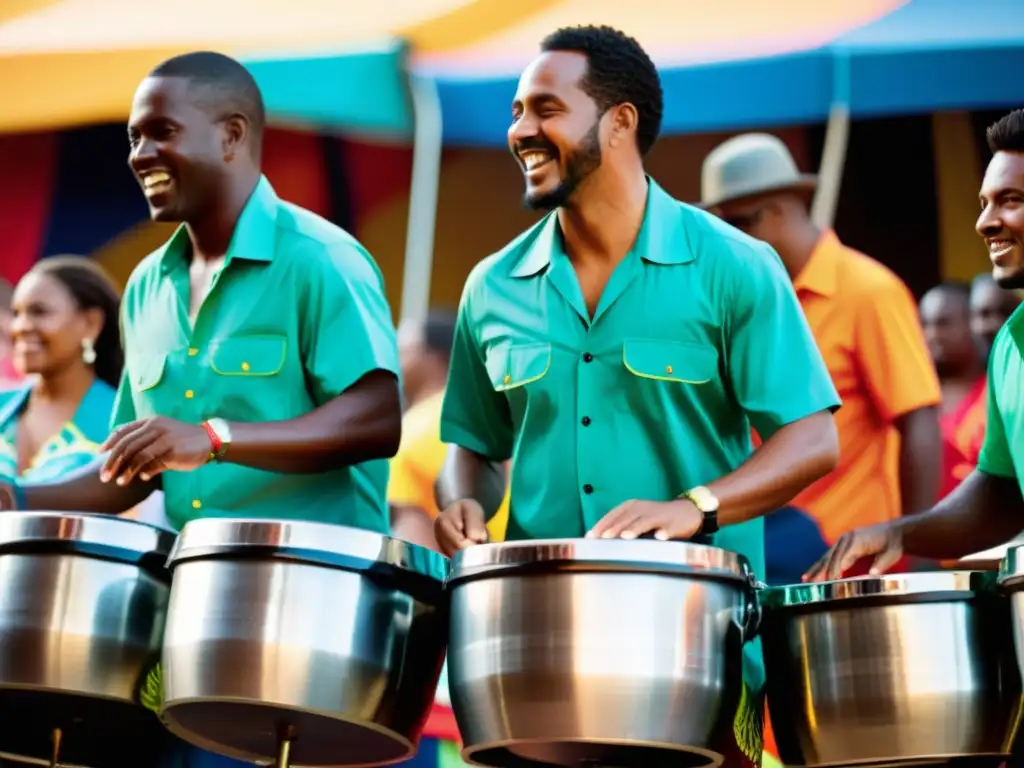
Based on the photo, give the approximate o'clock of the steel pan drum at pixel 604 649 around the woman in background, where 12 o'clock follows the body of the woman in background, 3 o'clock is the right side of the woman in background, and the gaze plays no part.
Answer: The steel pan drum is roughly at 10 o'clock from the woman in background.

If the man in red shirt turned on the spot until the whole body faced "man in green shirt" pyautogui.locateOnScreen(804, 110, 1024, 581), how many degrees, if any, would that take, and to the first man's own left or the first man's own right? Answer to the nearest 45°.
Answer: approximately 45° to the first man's own left

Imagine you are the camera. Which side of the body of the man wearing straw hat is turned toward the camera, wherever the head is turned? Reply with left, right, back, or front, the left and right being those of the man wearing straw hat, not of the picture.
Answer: left

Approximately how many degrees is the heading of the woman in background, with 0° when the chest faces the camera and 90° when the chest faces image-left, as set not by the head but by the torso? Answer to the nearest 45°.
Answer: approximately 45°

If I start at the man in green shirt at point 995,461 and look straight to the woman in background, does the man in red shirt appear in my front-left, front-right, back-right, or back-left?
front-right

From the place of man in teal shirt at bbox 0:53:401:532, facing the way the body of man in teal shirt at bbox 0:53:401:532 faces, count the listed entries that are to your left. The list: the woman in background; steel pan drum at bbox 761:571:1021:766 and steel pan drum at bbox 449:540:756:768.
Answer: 2

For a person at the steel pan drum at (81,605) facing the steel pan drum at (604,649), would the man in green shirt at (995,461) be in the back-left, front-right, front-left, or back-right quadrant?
front-left

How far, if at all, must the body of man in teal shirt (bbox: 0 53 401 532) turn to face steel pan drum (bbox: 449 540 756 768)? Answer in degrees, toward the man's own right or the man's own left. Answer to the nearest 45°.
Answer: approximately 90° to the man's own left

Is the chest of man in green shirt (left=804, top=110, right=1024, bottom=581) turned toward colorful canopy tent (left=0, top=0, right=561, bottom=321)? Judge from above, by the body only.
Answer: no

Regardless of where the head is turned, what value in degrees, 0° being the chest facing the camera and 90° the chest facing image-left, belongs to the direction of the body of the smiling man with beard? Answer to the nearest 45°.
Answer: approximately 45°

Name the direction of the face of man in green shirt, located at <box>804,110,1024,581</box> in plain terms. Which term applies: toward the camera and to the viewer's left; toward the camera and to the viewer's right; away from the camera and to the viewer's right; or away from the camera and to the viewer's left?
toward the camera and to the viewer's left

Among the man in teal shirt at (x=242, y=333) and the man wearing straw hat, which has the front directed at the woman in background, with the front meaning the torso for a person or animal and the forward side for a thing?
the man wearing straw hat

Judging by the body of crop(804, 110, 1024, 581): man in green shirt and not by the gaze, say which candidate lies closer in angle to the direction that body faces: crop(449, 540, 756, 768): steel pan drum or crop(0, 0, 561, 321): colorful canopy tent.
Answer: the steel pan drum

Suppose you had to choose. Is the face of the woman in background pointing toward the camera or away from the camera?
toward the camera

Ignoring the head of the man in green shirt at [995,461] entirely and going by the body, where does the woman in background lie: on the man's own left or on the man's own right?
on the man's own right

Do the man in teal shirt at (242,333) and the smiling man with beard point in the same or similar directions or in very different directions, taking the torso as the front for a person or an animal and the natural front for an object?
same or similar directions

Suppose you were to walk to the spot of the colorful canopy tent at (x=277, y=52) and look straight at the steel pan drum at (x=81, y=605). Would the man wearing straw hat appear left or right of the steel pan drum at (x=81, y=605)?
left

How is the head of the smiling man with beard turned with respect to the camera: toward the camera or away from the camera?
toward the camera
